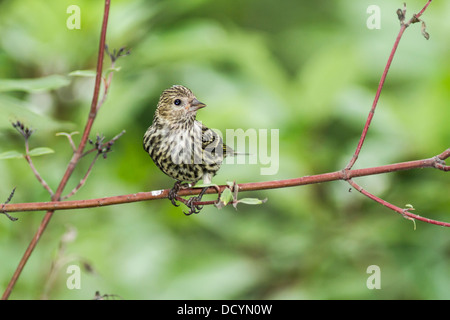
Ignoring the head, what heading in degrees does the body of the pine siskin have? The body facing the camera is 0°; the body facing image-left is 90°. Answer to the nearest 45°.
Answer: approximately 45°
